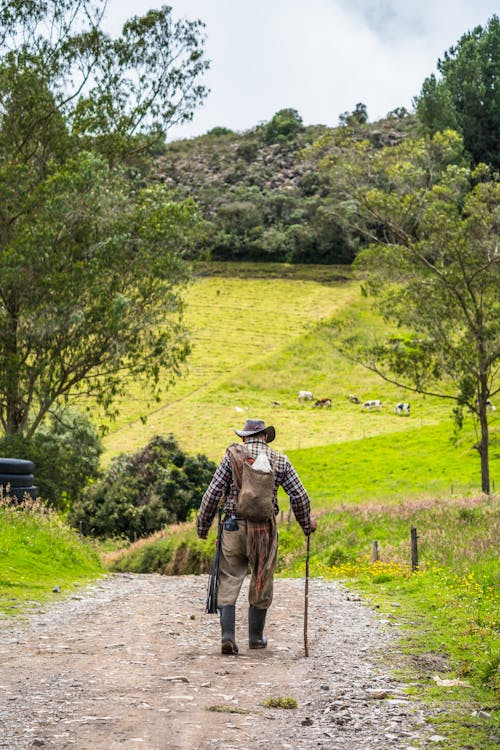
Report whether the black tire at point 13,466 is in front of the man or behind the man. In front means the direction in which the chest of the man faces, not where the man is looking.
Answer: in front

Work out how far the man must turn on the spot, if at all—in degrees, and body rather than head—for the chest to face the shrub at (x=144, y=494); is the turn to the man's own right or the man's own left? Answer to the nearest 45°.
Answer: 0° — they already face it

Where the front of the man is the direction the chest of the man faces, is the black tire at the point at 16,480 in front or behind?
in front

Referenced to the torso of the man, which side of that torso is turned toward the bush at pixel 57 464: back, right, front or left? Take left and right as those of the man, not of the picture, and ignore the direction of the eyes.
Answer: front

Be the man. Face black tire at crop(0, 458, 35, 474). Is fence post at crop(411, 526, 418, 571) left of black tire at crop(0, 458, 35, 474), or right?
right

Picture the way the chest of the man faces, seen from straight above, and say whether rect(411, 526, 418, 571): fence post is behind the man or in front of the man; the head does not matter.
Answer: in front

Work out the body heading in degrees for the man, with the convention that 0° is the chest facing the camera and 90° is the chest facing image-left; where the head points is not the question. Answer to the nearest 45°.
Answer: approximately 180°

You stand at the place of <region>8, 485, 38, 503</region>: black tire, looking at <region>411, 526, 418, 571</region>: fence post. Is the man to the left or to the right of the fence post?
right
